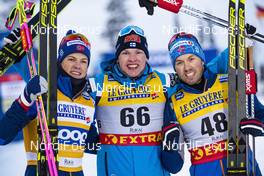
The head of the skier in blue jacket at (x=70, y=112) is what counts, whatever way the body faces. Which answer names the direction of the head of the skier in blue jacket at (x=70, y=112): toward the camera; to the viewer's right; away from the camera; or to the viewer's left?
toward the camera

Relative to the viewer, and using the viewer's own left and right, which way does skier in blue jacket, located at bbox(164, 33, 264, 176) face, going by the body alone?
facing the viewer

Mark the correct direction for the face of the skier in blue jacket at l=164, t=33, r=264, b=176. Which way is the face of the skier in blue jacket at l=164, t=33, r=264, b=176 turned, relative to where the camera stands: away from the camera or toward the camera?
toward the camera

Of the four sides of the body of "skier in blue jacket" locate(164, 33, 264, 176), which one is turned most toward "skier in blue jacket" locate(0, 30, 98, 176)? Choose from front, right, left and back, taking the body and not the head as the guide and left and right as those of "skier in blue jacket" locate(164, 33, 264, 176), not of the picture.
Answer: right
